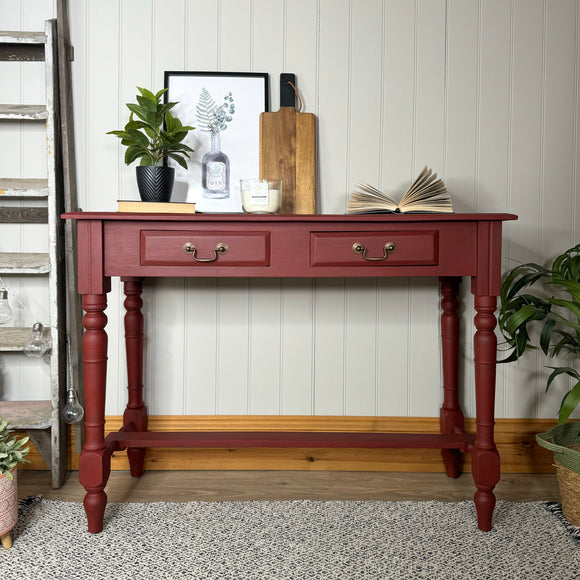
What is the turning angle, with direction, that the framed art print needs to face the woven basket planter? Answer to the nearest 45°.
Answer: approximately 45° to its left

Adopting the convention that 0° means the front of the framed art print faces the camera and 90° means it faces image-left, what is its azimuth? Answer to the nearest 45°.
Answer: approximately 0°

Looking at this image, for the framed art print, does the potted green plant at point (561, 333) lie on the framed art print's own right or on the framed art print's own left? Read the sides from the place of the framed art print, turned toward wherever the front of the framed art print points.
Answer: on the framed art print's own left
